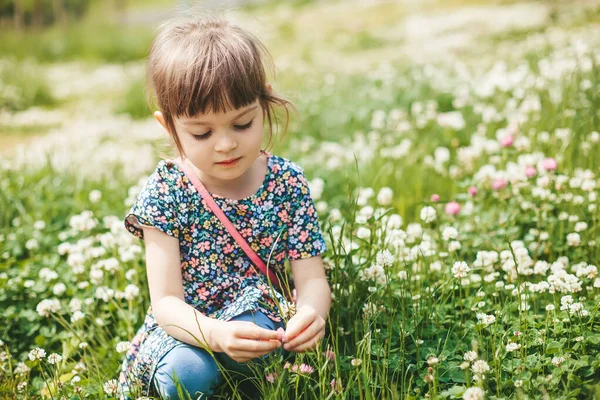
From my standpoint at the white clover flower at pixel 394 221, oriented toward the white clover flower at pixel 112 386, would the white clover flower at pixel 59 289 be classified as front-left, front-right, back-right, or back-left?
front-right

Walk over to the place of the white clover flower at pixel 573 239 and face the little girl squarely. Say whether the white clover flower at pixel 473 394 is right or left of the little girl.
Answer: left

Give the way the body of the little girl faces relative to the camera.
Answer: toward the camera

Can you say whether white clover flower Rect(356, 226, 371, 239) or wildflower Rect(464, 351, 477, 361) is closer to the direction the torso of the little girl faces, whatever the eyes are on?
the wildflower

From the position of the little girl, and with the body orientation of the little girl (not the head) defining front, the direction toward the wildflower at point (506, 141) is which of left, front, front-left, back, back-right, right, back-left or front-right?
back-left

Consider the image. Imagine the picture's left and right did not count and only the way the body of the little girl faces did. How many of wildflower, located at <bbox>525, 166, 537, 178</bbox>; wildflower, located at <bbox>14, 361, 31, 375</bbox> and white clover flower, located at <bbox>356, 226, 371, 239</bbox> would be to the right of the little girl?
1

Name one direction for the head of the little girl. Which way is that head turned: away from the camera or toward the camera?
toward the camera

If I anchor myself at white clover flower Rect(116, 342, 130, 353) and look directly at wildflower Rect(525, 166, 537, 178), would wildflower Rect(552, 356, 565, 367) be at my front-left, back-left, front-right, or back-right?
front-right

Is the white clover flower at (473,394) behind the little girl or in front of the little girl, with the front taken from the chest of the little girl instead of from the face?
in front

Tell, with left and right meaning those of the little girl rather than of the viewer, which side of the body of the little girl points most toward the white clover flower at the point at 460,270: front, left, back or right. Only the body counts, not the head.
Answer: left

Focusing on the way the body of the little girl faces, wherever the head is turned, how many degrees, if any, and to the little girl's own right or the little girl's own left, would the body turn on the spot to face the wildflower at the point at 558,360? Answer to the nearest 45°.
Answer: approximately 45° to the little girl's own left
